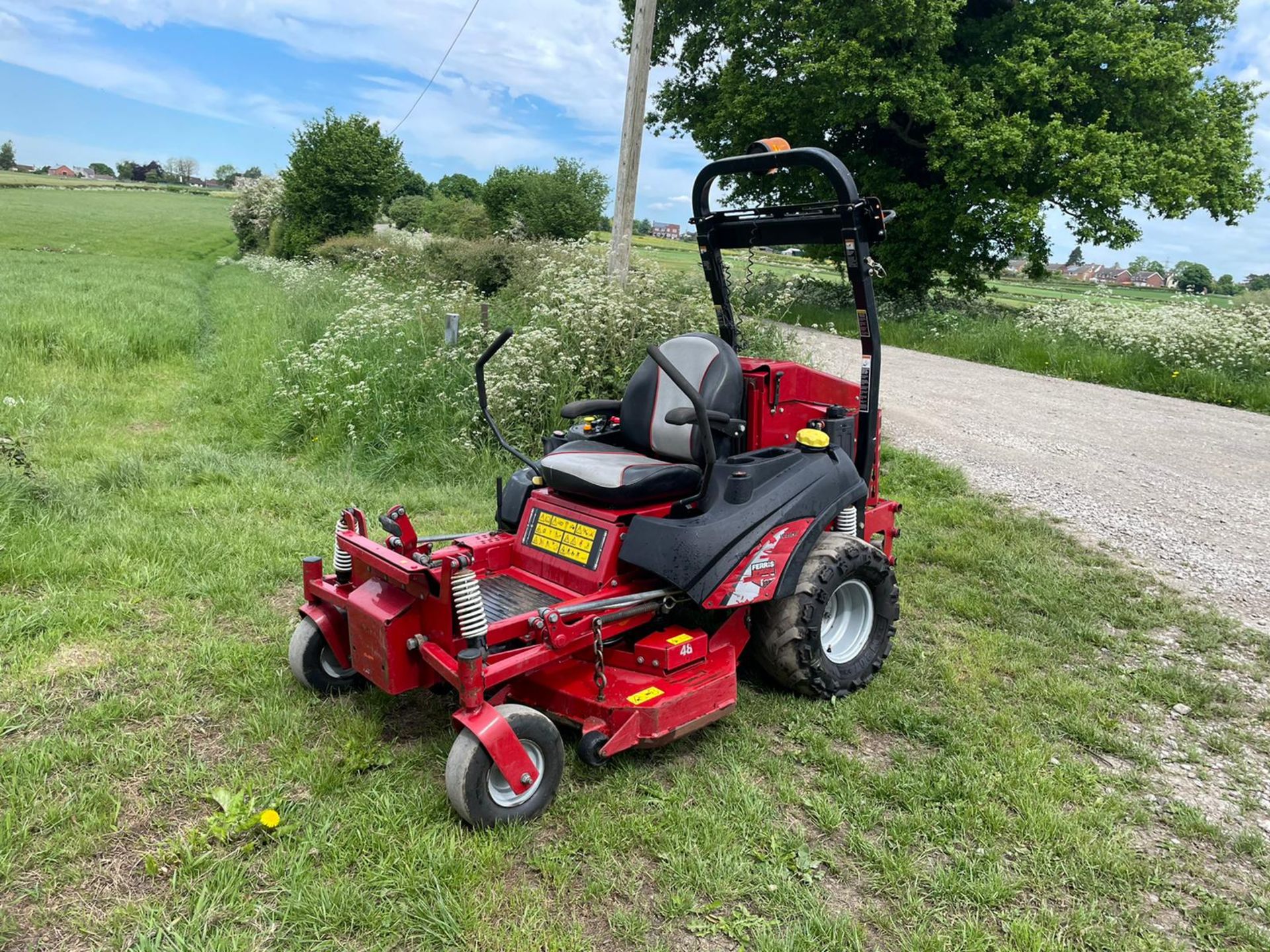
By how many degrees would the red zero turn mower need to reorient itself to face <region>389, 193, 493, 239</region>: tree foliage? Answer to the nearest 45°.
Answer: approximately 135° to its right

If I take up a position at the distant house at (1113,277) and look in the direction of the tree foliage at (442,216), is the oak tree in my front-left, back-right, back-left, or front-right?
front-left

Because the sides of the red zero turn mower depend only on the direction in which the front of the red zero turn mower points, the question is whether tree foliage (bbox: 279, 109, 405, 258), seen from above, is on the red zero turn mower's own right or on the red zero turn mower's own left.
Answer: on the red zero turn mower's own right

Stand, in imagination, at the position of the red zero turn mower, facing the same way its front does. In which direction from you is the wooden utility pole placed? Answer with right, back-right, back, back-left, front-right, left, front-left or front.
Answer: back-right

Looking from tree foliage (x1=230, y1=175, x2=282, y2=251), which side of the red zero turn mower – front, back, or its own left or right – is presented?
right

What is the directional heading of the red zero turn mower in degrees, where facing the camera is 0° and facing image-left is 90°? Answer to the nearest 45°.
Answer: approximately 45°

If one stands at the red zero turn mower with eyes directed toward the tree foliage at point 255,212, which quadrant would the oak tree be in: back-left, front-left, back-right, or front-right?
front-right

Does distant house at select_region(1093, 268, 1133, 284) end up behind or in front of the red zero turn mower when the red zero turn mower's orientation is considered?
behind

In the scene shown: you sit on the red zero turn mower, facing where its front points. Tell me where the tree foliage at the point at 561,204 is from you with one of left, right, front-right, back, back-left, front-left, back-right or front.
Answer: back-right
